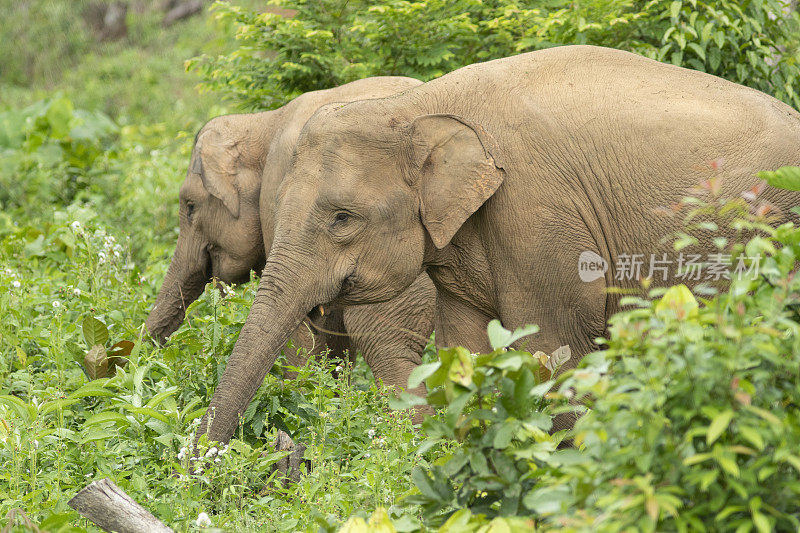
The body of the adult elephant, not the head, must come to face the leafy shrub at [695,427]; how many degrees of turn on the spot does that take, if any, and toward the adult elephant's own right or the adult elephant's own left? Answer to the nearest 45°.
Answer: approximately 90° to the adult elephant's own left

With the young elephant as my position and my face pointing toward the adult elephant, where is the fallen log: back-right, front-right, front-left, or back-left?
front-right

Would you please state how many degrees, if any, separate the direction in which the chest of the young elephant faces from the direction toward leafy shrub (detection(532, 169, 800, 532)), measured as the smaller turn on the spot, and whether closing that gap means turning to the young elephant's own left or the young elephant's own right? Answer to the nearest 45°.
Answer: approximately 90° to the young elephant's own left

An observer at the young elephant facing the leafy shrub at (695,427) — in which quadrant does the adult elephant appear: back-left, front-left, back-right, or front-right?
front-left

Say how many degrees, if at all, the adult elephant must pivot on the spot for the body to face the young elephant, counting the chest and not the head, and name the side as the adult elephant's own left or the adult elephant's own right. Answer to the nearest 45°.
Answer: approximately 45° to the adult elephant's own right

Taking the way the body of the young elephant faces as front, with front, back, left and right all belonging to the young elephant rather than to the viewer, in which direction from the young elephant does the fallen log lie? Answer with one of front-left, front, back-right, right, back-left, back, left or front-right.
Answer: left

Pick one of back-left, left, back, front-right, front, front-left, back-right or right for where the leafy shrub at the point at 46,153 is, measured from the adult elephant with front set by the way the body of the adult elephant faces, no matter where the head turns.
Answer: front-right

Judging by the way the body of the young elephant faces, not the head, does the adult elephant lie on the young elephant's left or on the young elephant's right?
on the young elephant's left

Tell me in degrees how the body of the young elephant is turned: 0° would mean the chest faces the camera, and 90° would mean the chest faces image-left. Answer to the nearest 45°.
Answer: approximately 90°

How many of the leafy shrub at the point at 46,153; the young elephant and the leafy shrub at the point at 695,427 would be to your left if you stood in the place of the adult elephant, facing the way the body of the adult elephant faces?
1

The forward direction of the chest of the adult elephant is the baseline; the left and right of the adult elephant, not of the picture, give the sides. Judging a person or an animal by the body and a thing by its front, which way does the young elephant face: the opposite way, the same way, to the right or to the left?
the same way

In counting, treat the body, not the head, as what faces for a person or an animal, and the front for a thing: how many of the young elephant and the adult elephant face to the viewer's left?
2

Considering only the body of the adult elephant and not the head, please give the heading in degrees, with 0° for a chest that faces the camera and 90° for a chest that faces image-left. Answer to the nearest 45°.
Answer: approximately 90°

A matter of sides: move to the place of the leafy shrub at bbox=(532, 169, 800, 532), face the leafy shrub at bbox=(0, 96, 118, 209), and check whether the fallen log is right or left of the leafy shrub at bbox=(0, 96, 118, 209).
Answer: left

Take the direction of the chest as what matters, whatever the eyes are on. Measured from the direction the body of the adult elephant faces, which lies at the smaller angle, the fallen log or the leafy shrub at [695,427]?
the fallen log
